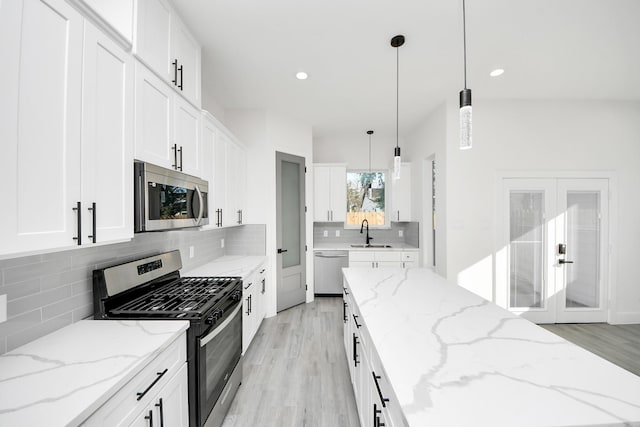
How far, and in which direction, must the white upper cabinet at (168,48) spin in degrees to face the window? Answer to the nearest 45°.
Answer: approximately 90° to its left

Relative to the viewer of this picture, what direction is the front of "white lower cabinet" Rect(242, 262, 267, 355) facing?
facing to the right of the viewer

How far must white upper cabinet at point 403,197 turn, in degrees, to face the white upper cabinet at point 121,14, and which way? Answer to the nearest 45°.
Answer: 0° — it already faces it

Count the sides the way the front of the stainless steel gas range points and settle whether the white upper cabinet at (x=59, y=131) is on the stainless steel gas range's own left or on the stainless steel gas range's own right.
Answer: on the stainless steel gas range's own right

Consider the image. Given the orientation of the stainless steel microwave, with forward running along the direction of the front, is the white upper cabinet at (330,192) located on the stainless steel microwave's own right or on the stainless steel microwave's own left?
on the stainless steel microwave's own left

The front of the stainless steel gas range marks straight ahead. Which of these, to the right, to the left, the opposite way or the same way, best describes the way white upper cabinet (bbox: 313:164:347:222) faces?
to the right

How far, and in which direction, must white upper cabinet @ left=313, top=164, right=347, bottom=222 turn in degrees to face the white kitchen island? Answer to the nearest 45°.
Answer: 0° — it already faces it

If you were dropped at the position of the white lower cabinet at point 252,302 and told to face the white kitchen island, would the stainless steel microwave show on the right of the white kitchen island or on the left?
right

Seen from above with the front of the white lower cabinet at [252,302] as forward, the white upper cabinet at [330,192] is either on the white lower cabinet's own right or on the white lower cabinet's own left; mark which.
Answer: on the white lower cabinet's own left

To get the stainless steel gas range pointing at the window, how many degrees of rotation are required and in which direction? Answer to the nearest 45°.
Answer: approximately 90° to its left

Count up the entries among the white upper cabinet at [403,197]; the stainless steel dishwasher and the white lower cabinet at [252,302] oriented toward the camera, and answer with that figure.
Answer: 2

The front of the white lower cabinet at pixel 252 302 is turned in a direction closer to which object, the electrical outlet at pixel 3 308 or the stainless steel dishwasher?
the stainless steel dishwasher
